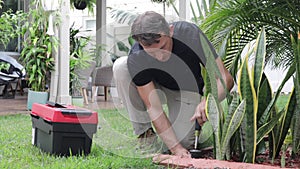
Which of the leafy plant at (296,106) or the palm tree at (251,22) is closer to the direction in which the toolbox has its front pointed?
the leafy plant

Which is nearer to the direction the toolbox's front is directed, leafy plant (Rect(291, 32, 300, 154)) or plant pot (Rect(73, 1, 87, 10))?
the leafy plant

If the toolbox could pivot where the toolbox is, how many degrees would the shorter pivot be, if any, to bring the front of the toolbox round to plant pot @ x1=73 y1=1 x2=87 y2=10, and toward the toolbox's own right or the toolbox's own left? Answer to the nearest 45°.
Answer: approximately 135° to the toolbox's own left

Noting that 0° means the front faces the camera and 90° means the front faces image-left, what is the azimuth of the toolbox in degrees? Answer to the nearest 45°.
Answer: approximately 315°

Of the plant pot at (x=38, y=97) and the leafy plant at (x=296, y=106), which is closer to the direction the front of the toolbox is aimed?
the leafy plant

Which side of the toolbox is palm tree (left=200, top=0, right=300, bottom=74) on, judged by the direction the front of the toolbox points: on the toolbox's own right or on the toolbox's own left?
on the toolbox's own left

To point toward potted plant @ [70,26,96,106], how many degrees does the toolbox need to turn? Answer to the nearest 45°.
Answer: approximately 135° to its left

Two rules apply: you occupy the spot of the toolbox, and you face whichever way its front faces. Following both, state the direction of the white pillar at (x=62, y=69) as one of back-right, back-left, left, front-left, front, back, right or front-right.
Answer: back-left
